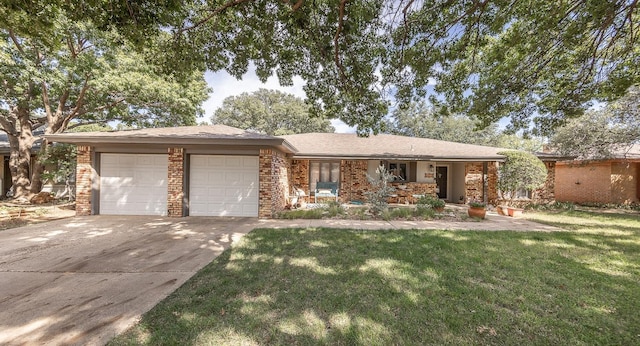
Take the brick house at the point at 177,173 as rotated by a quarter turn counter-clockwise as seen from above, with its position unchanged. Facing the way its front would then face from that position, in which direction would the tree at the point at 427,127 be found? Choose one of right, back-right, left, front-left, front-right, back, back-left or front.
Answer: front-left

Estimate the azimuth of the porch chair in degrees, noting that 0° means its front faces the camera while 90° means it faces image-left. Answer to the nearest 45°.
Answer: approximately 0°

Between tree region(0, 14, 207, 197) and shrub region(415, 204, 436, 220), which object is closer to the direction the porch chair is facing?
the shrub

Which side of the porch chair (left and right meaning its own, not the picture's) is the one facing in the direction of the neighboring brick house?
left

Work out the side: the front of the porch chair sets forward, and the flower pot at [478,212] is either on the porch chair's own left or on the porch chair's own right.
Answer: on the porch chair's own left

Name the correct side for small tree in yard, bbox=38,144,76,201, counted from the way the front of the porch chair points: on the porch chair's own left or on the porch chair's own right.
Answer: on the porch chair's own right

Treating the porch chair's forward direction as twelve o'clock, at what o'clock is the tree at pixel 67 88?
The tree is roughly at 3 o'clock from the porch chair.

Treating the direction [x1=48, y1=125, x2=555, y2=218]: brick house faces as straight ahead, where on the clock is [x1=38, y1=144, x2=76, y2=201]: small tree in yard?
The small tree in yard is roughly at 4 o'clock from the brick house.

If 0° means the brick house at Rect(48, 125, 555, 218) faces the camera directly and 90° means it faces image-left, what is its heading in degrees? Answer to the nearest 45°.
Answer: approximately 0°

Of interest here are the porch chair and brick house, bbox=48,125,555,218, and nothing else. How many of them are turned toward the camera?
2
